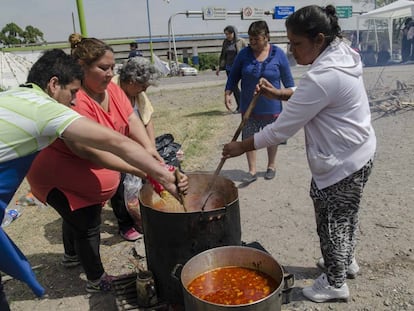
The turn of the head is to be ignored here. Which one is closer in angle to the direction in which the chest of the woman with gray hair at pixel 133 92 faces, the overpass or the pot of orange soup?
the pot of orange soup

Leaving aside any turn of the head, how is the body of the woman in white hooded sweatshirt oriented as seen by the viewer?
to the viewer's left

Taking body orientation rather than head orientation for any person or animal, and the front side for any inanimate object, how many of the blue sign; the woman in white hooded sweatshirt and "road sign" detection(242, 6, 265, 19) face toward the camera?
2

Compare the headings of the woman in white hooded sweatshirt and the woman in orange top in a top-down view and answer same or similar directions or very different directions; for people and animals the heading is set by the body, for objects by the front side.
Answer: very different directions

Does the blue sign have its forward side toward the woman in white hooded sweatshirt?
yes

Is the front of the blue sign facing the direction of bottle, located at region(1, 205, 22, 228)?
yes

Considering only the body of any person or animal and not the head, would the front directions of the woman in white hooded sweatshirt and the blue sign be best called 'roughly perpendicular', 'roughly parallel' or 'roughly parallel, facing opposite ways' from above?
roughly perpendicular

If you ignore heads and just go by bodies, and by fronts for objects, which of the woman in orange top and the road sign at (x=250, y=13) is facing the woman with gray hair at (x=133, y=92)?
the road sign

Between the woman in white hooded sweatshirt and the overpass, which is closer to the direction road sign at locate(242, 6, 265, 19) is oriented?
the woman in white hooded sweatshirt

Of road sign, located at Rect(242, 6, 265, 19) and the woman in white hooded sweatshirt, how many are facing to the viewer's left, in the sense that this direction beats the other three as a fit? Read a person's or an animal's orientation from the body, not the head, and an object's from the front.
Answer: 1

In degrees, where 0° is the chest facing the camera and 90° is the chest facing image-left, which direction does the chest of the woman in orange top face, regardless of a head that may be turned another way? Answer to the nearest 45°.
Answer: approximately 315°
